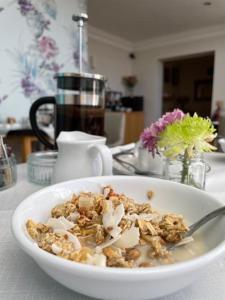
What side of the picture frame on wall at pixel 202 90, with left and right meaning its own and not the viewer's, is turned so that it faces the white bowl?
front

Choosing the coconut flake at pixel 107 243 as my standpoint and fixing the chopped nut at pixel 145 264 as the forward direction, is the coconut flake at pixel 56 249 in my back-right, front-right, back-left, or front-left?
back-right

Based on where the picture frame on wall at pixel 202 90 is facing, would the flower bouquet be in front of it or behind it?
in front

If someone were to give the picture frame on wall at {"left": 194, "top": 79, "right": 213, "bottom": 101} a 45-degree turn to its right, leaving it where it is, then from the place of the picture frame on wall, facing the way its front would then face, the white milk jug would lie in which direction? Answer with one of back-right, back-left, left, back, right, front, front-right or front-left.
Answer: front-left

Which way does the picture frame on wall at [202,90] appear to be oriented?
toward the camera

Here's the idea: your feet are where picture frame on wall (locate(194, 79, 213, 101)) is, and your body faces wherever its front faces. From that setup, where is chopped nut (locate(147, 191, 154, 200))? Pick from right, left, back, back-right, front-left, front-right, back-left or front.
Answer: front

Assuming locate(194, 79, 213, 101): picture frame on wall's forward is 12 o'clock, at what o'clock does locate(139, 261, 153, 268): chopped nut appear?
The chopped nut is roughly at 12 o'clock from the picture frame on wall.

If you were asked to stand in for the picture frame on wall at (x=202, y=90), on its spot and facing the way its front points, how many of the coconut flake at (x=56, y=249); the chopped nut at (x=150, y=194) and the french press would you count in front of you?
3

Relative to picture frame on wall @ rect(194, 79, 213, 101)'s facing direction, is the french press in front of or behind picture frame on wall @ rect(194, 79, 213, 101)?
in front

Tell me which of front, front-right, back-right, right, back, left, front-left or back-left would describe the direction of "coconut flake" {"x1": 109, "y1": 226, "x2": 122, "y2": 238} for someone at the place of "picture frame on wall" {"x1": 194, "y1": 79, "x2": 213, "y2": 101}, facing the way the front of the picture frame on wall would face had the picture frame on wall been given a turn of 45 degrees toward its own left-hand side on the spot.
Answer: front-right

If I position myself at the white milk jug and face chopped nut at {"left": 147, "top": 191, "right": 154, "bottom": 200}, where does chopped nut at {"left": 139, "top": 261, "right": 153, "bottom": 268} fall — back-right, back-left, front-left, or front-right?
front-right

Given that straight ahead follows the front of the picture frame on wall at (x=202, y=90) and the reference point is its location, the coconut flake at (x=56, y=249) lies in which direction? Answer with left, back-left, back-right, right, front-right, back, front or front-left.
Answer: front

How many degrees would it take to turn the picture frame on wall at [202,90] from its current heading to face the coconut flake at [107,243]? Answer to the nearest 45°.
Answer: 0° — it already faces it
